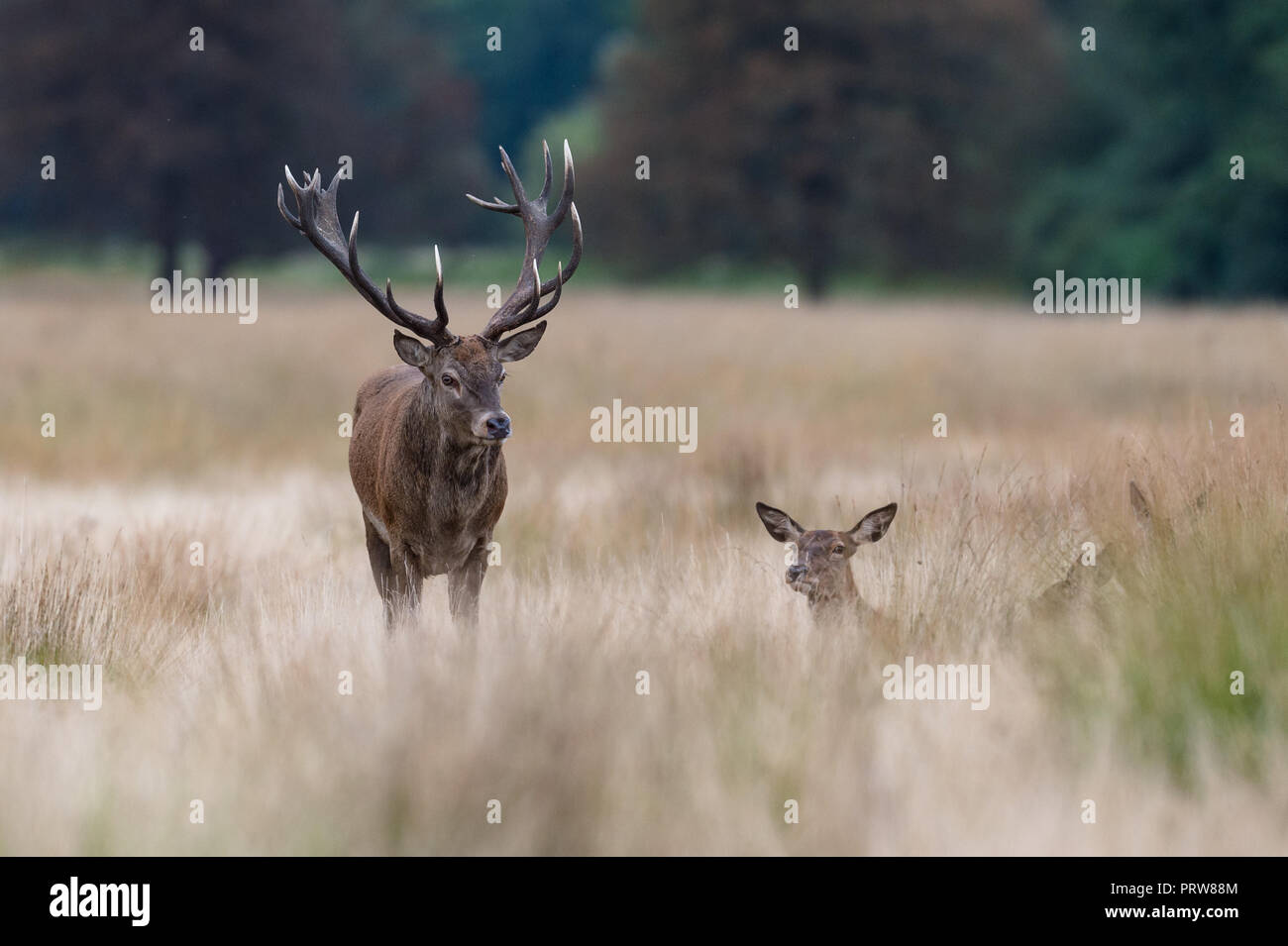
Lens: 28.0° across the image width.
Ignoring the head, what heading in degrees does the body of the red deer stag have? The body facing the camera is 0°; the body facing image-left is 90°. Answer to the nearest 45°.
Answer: approximately 315°
